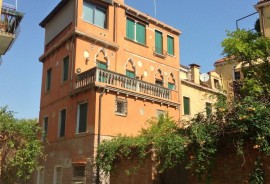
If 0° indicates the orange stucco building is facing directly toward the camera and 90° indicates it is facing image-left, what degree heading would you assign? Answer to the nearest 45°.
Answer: approximately 315°

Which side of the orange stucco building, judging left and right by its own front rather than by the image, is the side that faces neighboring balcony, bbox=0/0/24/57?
right

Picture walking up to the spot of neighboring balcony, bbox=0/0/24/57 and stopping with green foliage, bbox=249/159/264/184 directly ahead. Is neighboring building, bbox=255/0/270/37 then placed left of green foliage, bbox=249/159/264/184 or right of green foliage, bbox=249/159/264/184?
left

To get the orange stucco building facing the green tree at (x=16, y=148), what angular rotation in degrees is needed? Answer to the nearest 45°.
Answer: approximately 90° to its right

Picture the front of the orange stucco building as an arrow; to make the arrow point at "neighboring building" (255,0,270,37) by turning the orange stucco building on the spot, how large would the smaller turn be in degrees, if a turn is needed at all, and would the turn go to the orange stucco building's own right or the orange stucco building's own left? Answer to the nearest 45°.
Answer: approximately 45° to the orange stucco building's own left

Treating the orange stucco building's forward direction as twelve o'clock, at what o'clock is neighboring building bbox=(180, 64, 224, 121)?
The neighboring building is roughly at 9 o'clock from the orange stucco building.
